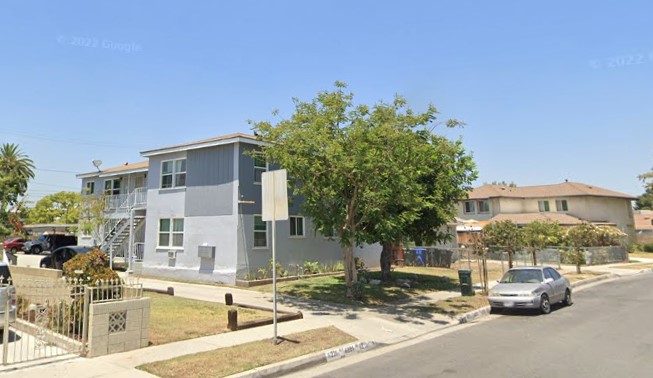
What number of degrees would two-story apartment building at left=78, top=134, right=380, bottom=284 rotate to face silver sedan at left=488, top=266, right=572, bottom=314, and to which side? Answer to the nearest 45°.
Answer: approximately 90° to its left

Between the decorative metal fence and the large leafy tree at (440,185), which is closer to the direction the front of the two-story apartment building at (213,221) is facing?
the decorative metal fence

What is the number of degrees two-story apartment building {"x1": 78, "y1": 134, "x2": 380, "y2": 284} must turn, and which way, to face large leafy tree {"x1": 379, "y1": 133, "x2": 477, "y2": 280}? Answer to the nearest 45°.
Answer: approximately 90° to its left

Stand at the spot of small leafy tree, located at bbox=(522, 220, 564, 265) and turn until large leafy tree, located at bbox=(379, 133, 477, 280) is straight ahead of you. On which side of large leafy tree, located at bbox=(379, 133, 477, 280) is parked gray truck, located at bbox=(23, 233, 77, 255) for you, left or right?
right

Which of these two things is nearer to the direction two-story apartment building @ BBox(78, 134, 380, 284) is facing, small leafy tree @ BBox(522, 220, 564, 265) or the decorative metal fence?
the decorative metal fence

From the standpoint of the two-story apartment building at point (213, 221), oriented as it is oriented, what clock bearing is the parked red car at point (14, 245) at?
The parked red car is roughly at 3 o'clock from the two-story apartment building.

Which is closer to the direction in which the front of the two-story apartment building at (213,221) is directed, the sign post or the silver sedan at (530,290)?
the sign post

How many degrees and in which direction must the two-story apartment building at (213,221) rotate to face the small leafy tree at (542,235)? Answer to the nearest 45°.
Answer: approximately 135° to its left

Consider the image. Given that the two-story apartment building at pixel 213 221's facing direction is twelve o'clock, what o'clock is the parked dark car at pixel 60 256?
The parked dark car is roughly at 2 o'clock from the two-story apartment building.
